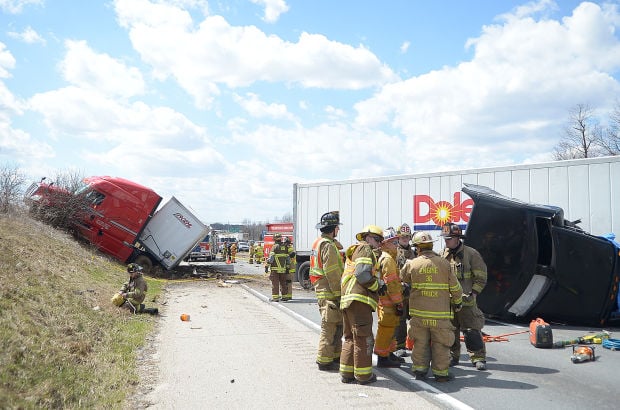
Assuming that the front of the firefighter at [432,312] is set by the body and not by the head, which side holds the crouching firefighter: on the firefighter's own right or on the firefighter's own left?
on the firefighter's own left

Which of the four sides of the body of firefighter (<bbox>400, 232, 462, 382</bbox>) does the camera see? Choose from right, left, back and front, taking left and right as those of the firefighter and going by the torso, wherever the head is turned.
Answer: back

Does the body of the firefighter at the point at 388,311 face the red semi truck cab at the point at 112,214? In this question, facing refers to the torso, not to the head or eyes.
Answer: no

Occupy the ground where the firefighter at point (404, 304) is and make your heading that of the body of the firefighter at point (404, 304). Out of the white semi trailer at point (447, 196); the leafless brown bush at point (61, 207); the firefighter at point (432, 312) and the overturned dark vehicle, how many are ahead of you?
1

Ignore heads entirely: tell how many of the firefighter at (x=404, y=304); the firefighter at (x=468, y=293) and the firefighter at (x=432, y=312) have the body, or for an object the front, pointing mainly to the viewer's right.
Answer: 0

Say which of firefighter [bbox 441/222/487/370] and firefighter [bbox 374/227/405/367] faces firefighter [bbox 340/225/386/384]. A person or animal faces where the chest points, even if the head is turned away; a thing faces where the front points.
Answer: firefighter [bbox 441/222/487/370]

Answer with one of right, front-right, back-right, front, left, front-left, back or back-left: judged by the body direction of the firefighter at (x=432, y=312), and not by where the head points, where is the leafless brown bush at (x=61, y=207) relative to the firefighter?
front-left

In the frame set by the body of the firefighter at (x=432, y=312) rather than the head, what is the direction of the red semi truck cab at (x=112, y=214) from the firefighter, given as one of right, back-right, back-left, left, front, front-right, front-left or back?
front-left

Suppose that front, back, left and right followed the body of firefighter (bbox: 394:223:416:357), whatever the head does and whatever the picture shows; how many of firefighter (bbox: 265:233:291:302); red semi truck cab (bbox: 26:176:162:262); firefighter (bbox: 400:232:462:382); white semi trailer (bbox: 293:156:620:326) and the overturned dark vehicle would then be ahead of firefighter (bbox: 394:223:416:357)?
1

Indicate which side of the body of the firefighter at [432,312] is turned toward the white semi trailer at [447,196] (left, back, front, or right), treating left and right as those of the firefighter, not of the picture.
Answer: front

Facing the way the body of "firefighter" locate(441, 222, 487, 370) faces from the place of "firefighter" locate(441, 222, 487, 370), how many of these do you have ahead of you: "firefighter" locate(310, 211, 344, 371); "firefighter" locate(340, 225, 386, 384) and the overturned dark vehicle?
2

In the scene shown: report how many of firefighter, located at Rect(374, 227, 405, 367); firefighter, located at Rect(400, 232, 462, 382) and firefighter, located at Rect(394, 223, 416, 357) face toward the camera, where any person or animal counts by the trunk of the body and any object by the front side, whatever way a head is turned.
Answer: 1

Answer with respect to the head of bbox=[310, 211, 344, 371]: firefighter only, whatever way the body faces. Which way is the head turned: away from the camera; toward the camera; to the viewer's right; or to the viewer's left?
to the viewer's right

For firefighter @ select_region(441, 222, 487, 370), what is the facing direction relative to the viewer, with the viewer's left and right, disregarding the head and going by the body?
facing the viewer and to the left of the viewer
